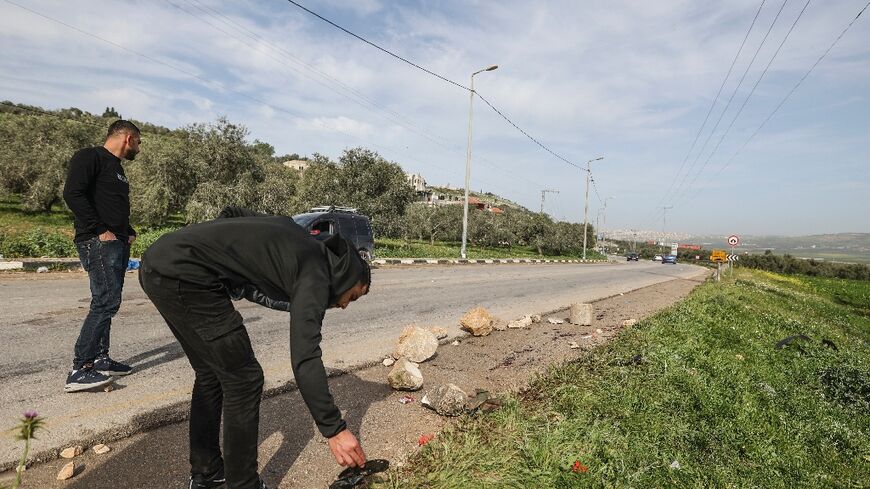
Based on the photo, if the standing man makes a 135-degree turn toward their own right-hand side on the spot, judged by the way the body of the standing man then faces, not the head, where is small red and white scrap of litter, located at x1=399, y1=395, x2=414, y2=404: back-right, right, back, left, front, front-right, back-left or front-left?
left

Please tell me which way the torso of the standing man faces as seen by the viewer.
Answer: to the viewer's right

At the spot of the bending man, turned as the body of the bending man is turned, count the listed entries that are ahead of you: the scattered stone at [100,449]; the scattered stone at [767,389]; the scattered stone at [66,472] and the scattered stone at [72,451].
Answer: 1

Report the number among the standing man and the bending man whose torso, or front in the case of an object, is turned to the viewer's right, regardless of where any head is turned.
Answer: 2

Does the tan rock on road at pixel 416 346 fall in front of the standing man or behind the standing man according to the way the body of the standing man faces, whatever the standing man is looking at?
in front

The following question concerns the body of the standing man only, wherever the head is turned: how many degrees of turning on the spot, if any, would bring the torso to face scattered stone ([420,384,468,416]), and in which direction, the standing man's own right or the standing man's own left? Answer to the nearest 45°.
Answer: approximately 45° to the standing man's own right

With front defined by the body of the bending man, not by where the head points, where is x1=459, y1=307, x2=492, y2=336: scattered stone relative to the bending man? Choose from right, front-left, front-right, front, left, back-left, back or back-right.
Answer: front-left

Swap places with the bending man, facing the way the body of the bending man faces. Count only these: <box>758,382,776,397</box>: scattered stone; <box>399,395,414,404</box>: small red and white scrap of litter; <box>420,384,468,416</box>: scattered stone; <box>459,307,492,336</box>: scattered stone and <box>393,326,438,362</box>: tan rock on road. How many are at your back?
0

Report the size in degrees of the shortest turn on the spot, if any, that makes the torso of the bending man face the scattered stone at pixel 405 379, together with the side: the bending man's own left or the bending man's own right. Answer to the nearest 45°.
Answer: approximately 45° to the bending man's own left

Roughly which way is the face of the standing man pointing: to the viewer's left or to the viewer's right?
to the viewer's right

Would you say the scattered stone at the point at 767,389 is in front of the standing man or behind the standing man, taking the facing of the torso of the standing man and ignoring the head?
in front

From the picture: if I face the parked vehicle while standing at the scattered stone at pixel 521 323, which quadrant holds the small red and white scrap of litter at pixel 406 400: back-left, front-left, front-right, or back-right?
back-left

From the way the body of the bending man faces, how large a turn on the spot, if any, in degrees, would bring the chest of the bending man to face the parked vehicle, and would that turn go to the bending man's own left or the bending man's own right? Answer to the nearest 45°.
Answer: approximately 90° to the bending man's own left

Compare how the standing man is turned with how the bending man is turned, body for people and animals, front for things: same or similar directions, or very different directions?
same or similar directions

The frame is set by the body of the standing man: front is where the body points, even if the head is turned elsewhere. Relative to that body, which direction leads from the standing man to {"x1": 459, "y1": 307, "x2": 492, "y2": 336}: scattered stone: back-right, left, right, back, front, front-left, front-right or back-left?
front

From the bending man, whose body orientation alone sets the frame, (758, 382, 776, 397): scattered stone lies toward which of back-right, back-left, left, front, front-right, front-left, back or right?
front

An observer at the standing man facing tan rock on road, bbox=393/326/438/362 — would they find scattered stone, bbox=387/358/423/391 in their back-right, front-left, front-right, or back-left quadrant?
front-right

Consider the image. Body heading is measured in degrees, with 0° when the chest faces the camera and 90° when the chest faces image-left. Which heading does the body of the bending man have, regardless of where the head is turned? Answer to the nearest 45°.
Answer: approximately 270°

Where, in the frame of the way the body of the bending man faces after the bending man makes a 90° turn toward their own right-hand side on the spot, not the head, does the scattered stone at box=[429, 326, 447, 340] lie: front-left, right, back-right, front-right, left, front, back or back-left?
back-left

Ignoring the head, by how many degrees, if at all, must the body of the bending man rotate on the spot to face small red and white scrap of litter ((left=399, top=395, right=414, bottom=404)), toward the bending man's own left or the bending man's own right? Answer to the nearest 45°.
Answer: approximately 45° to the bending man's own left
